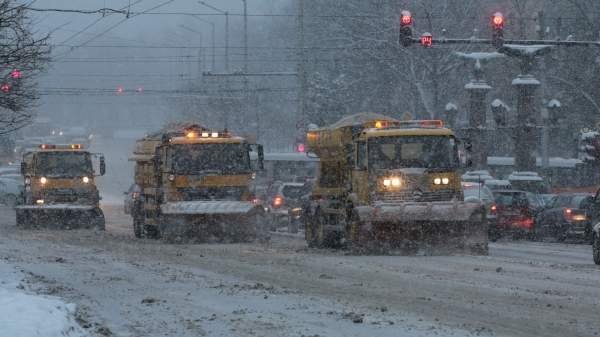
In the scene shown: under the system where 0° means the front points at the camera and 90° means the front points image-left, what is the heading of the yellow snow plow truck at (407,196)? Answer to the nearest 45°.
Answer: approximately 315°

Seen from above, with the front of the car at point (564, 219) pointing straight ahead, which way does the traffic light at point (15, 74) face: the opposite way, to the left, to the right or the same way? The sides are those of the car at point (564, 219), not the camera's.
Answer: the opposite way

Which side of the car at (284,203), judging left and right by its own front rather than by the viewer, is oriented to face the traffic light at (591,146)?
right

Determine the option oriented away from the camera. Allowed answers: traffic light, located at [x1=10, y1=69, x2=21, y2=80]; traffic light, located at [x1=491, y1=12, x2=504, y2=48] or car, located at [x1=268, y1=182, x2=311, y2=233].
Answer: the car

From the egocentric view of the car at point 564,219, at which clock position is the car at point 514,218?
the car at point 514,218 is roughly at 10 o'clock from the car at point 564,219.

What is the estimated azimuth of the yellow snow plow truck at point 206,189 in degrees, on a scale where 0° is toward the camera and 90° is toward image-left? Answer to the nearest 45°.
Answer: approximately 0°

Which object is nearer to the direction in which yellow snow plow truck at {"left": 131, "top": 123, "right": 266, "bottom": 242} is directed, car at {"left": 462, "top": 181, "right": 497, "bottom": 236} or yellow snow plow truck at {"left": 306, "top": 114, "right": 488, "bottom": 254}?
the yellow snow plow truck

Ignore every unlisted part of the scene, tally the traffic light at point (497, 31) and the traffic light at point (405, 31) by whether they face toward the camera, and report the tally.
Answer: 2

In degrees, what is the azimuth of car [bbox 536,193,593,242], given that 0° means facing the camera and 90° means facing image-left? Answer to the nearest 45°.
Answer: approximately 135°

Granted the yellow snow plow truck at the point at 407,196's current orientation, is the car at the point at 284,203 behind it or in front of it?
behind

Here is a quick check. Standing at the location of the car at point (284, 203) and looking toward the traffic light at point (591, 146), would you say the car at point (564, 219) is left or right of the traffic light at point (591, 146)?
right

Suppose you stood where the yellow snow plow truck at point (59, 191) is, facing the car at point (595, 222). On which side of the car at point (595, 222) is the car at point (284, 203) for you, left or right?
left

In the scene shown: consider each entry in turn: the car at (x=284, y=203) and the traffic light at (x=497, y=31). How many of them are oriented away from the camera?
1
